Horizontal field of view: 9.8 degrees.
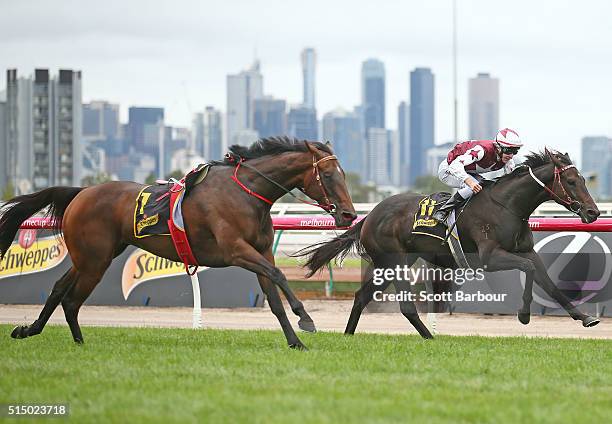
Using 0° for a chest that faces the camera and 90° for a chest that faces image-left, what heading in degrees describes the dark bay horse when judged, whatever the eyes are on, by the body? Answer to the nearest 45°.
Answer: approximately 270°

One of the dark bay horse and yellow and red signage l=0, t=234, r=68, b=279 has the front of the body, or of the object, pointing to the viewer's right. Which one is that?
the dark bay horse

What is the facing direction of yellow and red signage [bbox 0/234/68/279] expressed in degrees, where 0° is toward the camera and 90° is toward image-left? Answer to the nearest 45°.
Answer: approximately 0°

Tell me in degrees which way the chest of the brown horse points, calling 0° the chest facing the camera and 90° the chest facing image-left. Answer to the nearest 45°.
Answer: approximately 270°

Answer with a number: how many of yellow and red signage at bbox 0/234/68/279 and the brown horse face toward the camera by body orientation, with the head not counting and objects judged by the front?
1

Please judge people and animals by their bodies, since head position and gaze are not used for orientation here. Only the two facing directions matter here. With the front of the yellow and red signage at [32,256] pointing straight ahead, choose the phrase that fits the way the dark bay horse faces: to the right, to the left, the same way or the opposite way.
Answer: to the left

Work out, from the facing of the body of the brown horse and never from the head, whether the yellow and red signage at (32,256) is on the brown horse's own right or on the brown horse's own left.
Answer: on the brown horse's own left
